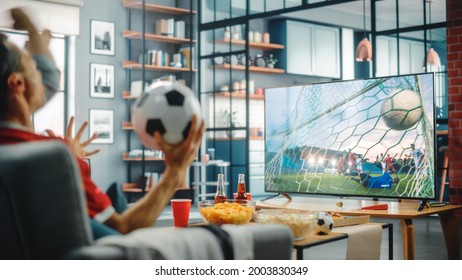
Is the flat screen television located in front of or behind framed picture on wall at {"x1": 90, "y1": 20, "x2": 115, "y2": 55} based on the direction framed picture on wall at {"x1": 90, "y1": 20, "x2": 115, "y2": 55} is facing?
in front

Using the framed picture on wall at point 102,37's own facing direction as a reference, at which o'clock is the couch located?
The couch is roughly at 12 o'clock from the framed picture on wall.

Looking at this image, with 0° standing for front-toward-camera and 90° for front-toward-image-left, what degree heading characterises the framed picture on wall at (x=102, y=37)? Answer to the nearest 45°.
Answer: approximately 0°

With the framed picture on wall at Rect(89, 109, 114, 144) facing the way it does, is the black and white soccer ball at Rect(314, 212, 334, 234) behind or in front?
in front

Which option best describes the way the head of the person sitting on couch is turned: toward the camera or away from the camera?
away from the camera

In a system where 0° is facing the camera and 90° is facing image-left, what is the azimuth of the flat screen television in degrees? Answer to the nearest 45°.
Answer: approximately 45°

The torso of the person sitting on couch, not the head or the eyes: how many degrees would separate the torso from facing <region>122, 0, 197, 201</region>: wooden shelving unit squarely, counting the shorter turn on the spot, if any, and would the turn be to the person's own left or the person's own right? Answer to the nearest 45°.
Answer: approximately 45° to the person's own left

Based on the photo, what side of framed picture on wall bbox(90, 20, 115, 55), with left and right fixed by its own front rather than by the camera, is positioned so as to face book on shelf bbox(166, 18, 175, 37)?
left

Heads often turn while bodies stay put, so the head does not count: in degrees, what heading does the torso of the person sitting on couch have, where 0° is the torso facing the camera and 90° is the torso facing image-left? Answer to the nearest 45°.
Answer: approximately 225°

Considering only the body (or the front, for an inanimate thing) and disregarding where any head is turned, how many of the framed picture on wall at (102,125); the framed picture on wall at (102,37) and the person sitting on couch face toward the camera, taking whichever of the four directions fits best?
2

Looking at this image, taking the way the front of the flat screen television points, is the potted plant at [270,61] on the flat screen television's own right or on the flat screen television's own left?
on the flat screen television's own right

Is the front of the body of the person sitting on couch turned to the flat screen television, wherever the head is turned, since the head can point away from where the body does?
yes

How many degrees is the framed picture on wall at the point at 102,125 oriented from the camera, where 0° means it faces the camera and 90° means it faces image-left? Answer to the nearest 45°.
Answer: approximately 0°

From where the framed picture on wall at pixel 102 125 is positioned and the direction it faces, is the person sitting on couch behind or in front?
in front
